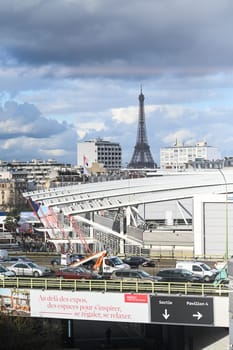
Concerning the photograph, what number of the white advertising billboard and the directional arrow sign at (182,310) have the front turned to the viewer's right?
0

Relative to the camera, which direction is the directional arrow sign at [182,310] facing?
toward the camera

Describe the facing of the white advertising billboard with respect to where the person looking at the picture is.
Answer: facing the viewer

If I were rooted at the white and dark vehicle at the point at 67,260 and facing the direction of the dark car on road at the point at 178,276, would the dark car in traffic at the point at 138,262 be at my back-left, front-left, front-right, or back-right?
front-left

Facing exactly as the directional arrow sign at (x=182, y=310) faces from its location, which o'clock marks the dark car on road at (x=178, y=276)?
The dark car on road is roughly at 6 o'clock from the directional arrow sign.

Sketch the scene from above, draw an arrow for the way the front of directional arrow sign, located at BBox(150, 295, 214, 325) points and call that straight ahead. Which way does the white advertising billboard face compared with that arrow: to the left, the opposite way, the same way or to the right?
the same way

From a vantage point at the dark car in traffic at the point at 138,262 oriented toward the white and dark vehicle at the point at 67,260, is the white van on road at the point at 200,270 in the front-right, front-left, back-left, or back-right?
back-left
